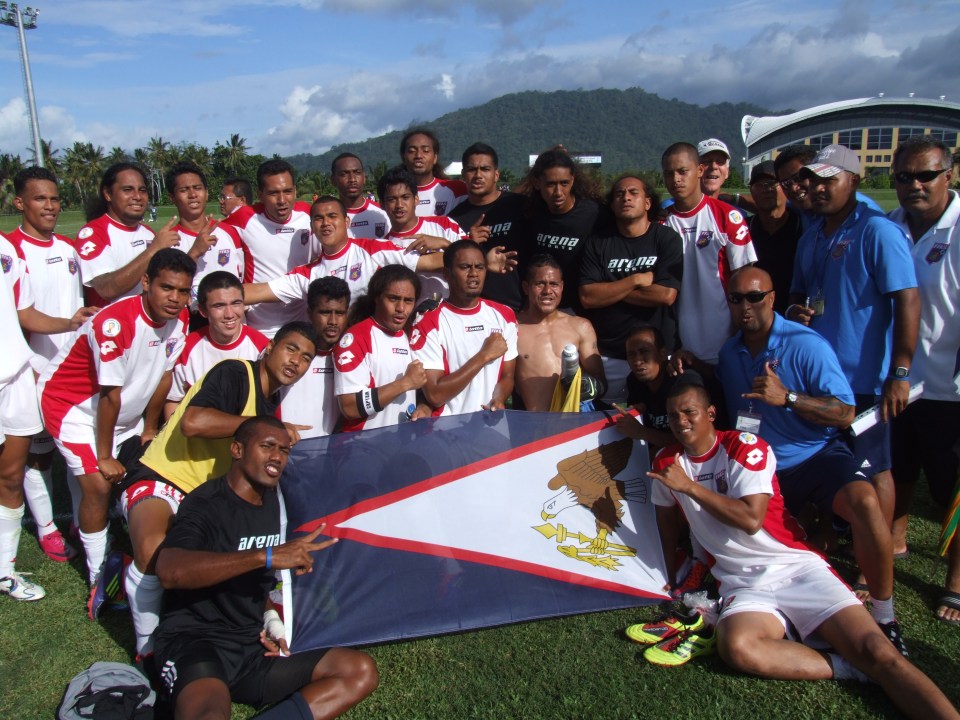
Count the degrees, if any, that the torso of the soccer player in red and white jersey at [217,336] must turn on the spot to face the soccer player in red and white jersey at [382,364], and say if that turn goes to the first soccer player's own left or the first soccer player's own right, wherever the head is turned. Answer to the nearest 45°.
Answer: approximately 45° to the first soccer player's own left

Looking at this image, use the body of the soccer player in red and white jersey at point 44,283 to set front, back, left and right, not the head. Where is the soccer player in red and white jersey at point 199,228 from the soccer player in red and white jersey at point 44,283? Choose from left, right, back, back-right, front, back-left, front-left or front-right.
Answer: front-left

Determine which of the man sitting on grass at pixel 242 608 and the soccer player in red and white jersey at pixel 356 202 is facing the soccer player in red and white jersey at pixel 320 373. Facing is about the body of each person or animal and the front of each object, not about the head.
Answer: the soccer player in red and white jersey at pixel 356 202

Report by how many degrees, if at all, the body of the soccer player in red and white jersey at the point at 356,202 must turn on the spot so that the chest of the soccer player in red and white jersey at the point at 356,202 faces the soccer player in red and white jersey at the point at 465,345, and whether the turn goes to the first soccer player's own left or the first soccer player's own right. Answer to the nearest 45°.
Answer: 0° — they already face them

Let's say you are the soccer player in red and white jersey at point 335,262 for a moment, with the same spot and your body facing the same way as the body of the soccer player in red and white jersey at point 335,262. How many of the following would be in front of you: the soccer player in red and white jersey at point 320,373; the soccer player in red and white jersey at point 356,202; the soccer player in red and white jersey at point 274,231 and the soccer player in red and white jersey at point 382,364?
2

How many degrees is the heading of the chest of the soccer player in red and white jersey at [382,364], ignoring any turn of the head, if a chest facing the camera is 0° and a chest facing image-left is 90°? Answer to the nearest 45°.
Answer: approximately 315°

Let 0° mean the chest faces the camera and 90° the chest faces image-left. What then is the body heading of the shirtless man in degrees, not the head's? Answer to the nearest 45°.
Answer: approximately 0°

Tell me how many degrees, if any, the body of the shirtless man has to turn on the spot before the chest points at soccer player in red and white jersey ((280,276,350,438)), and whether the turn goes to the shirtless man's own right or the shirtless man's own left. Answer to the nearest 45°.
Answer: approximately 90° to the shirtless man's own right

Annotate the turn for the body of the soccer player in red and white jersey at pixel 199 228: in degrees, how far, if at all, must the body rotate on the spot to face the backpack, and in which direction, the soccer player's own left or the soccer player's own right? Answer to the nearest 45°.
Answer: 0° — they already face it
